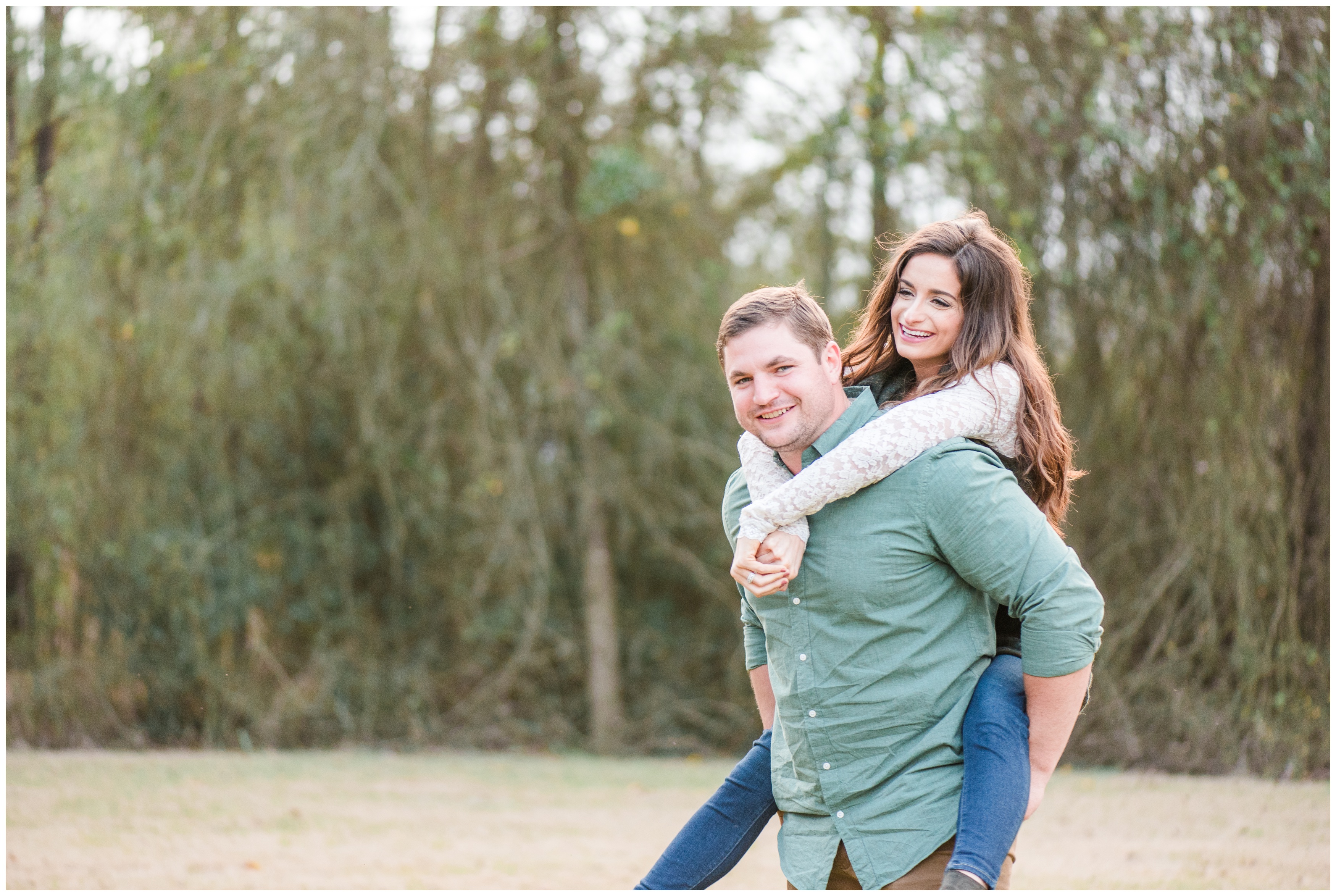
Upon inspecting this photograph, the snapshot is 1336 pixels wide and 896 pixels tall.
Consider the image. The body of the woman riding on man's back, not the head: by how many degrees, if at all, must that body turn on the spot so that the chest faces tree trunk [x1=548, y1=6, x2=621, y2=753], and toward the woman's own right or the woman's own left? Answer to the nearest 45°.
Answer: approximately 135° to the woman's own right

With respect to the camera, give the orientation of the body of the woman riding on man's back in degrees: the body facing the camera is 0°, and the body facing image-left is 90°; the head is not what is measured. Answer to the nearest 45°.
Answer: approximately 45°

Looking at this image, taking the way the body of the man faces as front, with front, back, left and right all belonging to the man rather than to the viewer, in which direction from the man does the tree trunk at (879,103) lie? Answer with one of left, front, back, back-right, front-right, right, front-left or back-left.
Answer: back-right

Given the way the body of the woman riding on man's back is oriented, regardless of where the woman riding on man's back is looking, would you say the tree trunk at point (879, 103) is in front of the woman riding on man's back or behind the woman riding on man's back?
behind

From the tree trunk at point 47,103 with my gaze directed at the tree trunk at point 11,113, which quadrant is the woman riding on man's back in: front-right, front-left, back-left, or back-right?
back-left

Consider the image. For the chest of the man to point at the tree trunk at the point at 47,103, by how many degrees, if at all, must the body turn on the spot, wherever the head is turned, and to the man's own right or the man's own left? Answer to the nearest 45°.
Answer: approximately 90° to the man's own right

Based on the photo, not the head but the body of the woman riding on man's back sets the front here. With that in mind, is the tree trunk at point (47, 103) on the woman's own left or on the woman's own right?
on the woman's own right
